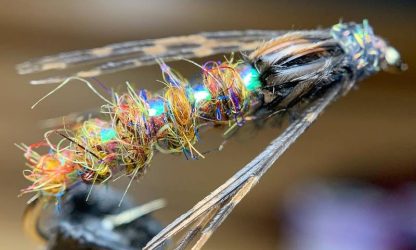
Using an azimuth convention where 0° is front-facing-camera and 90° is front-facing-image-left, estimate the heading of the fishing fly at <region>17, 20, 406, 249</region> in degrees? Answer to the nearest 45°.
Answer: approximately 270°
